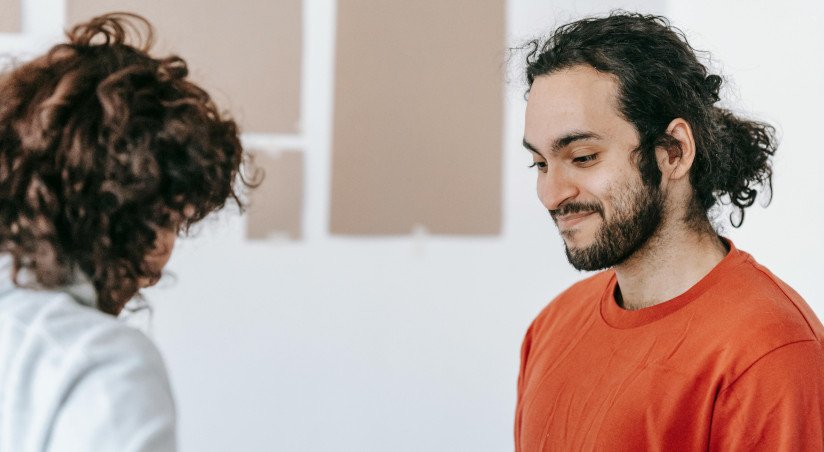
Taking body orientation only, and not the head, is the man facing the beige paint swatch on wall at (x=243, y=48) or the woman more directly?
the woman

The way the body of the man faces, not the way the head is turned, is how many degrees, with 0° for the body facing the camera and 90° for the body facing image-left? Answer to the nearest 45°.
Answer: approximately 45°

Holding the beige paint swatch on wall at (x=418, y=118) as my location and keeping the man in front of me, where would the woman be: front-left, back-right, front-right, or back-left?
front-right

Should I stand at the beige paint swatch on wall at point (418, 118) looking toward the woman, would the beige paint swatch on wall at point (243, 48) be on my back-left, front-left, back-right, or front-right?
front-right

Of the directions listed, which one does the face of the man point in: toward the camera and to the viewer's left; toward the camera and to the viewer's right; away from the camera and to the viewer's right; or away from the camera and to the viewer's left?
toward the camera and to the viewer's left

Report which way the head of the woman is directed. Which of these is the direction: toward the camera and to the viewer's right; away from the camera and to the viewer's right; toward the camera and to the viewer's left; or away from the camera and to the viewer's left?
away from the camera and to the viewer's right

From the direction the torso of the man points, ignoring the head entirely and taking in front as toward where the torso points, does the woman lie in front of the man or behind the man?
in front

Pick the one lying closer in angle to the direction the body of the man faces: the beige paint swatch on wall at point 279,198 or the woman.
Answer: the woman

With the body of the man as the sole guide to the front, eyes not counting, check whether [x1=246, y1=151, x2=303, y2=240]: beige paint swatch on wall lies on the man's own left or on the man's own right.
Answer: on the man's own right

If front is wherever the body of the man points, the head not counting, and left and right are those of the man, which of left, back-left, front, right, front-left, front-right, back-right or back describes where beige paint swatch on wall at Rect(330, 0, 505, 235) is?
right

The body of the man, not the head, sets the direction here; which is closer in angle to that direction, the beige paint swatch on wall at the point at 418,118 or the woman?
the woman
